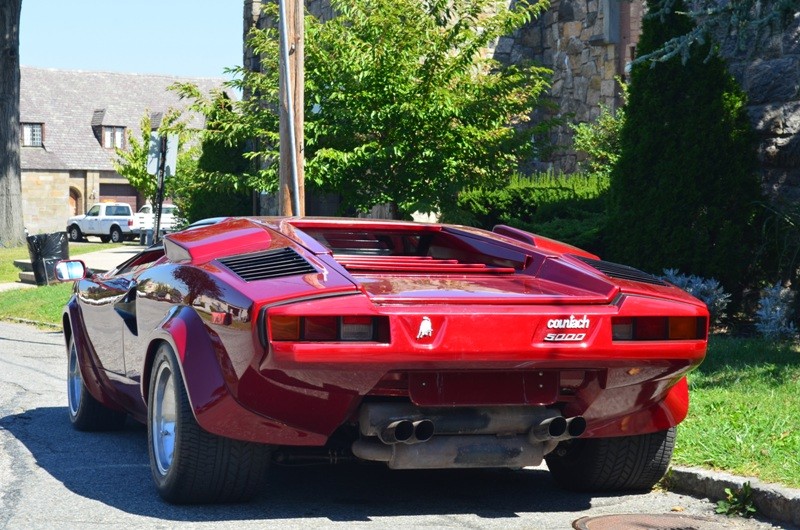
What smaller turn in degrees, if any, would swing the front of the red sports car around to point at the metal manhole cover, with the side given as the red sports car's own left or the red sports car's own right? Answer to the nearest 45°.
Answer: approximately 135° to the red sports car's own right

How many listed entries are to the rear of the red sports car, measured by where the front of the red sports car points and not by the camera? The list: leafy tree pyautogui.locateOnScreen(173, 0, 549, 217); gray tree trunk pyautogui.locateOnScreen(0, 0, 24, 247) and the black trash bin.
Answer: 0

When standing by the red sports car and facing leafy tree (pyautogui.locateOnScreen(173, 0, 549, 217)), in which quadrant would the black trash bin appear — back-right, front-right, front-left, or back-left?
front-left

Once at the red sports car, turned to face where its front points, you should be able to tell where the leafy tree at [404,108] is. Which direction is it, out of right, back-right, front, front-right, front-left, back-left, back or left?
front-right

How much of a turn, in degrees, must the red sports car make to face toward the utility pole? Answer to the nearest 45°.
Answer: approximately 45° to its right

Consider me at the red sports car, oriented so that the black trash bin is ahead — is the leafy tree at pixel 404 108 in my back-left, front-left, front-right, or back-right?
front-right

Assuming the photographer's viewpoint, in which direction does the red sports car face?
facing away from the viewer and to the left of the viewer

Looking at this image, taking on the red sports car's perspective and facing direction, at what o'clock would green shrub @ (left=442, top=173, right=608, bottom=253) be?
The green shrub is roughly at 2 o'clock from the red sports car.

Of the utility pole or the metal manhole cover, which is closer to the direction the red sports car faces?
the utility pole

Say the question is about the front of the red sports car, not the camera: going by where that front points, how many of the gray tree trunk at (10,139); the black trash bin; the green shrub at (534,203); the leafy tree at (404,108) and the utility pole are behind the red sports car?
0
